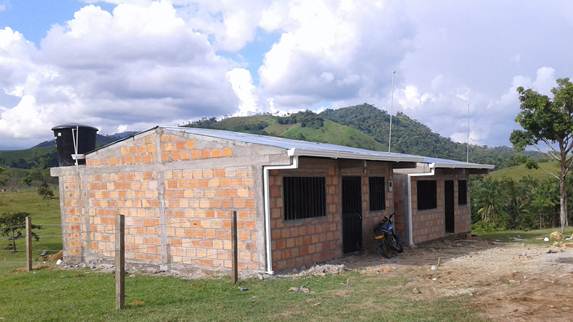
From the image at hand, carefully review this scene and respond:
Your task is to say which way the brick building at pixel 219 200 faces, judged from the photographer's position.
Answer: facing the viewer and to the right of the viewer

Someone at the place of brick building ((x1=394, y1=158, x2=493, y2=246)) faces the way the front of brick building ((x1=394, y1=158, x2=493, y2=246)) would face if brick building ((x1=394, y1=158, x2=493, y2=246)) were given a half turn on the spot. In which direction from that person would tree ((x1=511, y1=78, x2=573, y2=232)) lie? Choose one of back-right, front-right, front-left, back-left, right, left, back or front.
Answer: right

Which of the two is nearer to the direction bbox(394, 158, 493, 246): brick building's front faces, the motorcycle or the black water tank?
the motorcycle

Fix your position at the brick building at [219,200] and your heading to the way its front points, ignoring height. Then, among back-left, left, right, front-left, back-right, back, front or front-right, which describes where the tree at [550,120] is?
left

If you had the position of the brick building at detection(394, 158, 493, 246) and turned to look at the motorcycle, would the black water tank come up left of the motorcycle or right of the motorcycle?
right

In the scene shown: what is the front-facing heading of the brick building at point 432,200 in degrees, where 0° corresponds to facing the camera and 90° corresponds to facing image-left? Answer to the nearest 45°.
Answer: approximately 315°
